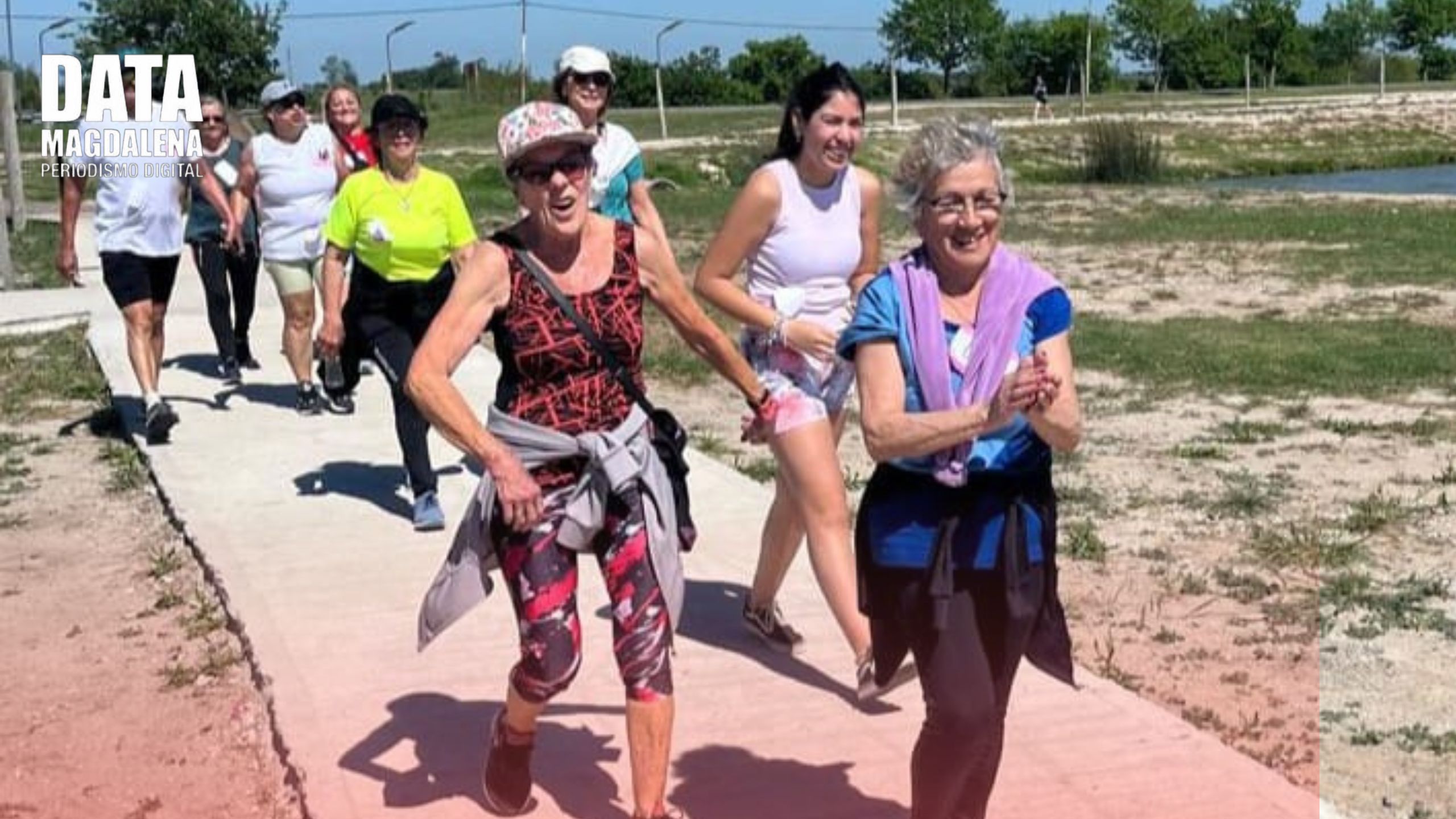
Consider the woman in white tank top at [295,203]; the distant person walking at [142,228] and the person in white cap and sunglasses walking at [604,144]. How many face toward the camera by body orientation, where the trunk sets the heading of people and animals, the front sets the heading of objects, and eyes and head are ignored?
3

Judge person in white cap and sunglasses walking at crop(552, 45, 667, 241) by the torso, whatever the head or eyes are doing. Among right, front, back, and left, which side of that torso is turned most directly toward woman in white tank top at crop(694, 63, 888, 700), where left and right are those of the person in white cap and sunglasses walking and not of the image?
front

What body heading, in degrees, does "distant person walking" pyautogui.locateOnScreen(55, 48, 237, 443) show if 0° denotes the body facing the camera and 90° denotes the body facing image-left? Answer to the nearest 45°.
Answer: approximately 0°

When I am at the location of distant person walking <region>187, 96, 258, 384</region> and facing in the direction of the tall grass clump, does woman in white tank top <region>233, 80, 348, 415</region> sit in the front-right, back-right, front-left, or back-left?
back-right
